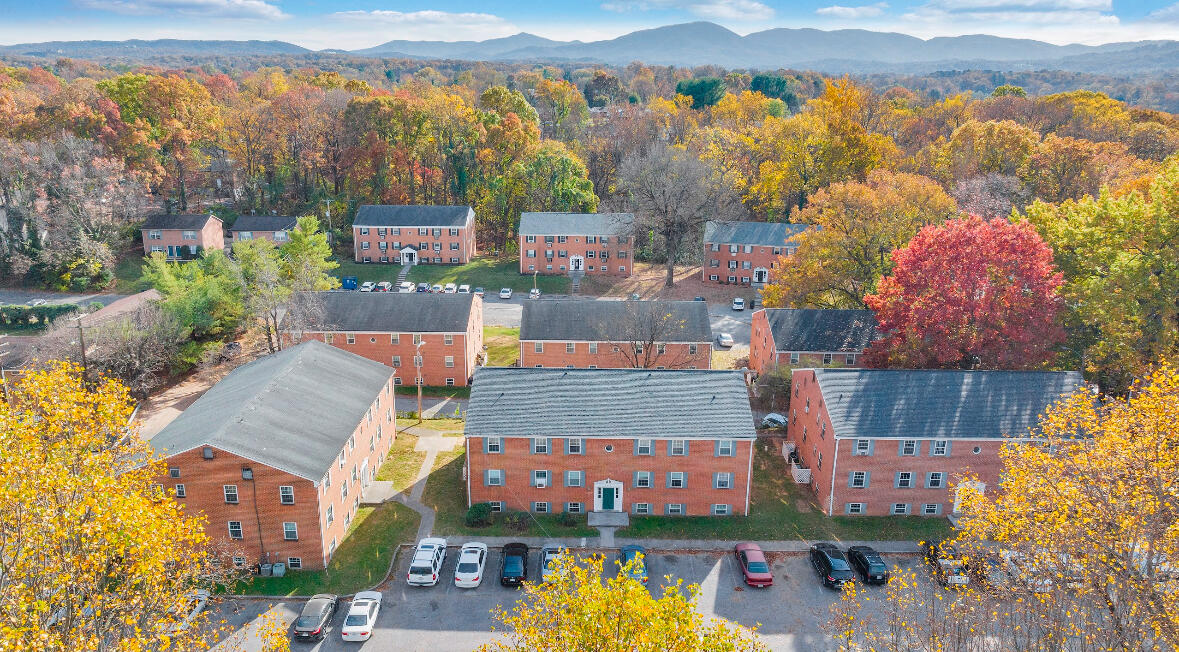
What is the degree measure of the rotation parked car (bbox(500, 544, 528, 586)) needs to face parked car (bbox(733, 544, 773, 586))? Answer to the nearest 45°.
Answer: approximately 90° to its right

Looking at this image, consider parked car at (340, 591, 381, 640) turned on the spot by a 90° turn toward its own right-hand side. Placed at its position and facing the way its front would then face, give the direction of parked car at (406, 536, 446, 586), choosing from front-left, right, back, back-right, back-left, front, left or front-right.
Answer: front-left

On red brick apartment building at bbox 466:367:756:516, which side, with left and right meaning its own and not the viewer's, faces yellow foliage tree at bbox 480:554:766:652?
front

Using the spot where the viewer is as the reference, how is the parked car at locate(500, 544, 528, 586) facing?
facing away from the viewer

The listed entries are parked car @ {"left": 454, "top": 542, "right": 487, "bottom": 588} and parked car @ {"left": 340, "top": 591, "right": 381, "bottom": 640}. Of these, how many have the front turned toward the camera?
0

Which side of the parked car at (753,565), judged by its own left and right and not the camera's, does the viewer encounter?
back

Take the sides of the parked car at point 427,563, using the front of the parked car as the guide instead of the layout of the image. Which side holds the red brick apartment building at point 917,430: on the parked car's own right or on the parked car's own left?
on the parked car's own right

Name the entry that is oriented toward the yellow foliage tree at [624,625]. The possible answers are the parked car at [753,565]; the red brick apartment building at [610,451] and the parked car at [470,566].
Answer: the red brick apartment building

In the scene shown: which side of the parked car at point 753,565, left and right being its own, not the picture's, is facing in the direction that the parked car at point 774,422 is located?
front

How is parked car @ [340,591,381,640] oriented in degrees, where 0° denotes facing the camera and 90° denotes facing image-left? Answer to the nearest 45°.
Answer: approximately 180°

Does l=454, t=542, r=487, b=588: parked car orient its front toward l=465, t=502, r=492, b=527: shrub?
yes

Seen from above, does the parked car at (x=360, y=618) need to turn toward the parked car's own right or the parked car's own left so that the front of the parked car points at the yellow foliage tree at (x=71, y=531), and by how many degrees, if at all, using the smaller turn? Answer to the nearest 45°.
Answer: approximately 135° to the parked car's own left

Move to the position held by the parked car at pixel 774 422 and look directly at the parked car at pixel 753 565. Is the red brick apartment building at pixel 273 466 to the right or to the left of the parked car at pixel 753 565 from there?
right

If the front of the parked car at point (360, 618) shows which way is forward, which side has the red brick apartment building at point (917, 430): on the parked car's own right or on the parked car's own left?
on the parked car's own right

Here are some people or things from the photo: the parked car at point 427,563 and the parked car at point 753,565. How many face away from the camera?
2

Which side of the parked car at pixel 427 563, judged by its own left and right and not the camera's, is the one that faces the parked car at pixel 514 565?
right
